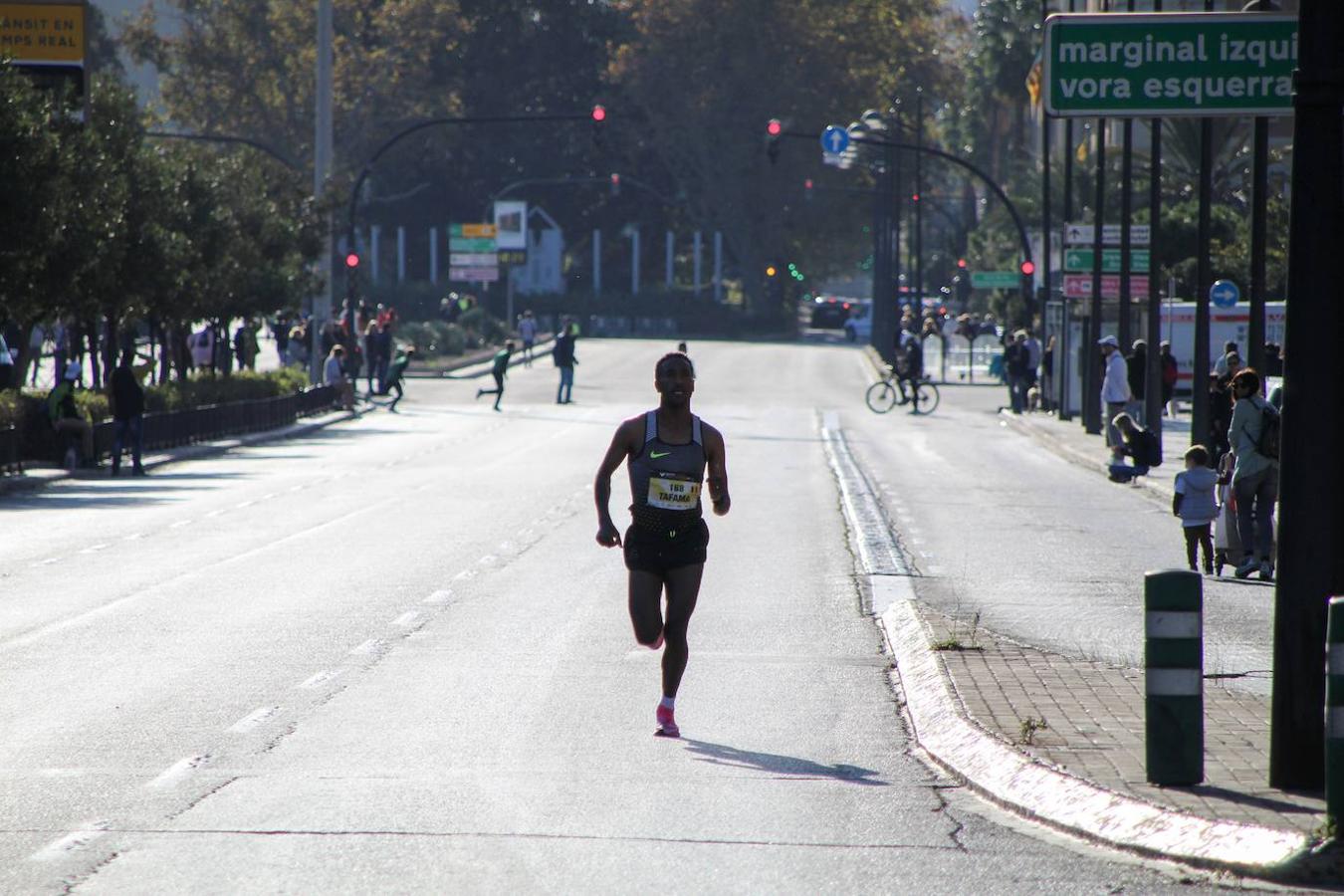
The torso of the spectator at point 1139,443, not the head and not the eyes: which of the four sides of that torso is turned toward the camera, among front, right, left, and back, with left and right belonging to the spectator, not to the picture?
left

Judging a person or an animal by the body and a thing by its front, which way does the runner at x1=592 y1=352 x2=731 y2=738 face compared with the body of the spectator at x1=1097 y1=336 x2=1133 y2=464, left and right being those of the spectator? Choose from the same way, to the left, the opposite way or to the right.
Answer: to the left

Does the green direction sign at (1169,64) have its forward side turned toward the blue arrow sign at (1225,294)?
no

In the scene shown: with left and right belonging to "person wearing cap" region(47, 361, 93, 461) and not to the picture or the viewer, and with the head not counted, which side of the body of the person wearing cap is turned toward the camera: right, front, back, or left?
right

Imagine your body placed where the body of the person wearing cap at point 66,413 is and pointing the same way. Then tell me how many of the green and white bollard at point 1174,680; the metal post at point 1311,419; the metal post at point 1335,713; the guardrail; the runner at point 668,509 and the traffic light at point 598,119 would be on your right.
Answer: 4

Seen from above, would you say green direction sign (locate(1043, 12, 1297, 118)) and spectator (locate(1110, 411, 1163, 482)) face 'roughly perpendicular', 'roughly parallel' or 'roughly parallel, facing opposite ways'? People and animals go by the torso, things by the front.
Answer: roughly perpendicular

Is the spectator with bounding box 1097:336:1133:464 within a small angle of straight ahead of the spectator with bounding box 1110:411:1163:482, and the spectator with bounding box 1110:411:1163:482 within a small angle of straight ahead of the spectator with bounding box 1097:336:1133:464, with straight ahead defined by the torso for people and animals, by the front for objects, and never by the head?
no

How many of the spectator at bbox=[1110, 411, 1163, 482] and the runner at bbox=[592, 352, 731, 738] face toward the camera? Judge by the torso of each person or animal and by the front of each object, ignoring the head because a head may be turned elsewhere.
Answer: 1

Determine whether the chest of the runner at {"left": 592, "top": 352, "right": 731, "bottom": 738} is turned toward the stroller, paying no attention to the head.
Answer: no

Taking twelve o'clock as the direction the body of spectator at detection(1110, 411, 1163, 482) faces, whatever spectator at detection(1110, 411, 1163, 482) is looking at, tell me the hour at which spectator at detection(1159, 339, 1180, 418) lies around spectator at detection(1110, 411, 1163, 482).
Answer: spectator at detection(1159, 339, 1180, 418) is roughly at 3 o'clock from spectator at detection(1110, 411, 1163, 482).

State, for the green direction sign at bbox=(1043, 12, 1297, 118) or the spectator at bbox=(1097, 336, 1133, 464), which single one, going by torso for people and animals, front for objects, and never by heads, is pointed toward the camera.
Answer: the green direction sign

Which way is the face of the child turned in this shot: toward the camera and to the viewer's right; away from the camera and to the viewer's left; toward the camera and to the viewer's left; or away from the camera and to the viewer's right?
away from the camera and to the viewer's left

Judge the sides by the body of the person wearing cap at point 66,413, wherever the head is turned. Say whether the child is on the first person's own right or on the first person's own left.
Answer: on the first person's own right

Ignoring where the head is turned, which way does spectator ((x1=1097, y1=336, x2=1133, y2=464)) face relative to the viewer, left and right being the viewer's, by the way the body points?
facing to the left of the viewer

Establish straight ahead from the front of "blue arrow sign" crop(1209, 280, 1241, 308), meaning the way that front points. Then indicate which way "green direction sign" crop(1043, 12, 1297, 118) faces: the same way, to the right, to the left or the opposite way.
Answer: the same way

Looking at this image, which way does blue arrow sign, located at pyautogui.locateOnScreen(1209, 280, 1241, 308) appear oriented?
toward the camera

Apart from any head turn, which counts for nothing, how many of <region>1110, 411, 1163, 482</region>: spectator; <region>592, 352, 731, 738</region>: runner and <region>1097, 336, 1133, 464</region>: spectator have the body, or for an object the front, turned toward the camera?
1

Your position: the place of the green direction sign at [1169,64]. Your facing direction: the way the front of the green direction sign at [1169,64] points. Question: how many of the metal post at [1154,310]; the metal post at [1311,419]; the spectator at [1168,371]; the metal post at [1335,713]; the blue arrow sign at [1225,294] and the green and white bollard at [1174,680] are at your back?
3

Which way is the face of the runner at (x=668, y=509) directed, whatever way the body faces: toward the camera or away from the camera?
toward the camera

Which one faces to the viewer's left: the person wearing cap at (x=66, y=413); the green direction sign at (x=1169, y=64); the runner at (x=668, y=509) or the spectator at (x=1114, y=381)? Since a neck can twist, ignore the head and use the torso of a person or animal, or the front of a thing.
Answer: the spectator

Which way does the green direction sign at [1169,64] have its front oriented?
toward the camera
